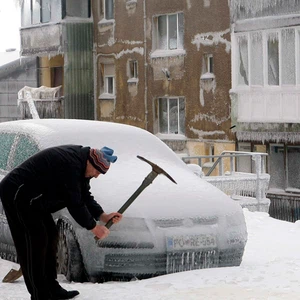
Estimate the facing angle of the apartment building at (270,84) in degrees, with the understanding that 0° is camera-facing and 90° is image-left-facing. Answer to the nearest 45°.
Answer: approximately 0°

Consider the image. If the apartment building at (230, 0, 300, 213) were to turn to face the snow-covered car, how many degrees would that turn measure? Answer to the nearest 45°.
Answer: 0° — it already faces it

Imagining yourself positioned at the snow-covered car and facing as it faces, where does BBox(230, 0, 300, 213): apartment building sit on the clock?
The apartment building is roughly at 8 o'clock from the snow-covered car.

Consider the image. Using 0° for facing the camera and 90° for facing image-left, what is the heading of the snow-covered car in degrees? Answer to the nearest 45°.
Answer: approximately 315°
